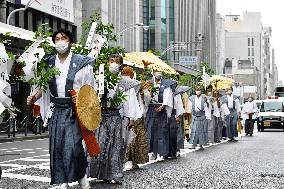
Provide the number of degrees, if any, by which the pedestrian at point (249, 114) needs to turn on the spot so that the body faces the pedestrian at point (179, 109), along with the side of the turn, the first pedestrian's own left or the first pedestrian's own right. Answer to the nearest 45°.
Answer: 0° — they already face them

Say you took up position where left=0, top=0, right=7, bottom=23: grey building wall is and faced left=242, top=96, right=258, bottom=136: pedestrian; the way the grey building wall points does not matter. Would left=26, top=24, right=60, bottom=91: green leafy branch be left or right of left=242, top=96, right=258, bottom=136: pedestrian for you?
right

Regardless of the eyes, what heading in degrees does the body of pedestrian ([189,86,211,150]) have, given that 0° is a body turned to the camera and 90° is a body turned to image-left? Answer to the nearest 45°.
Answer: approximately 0°
